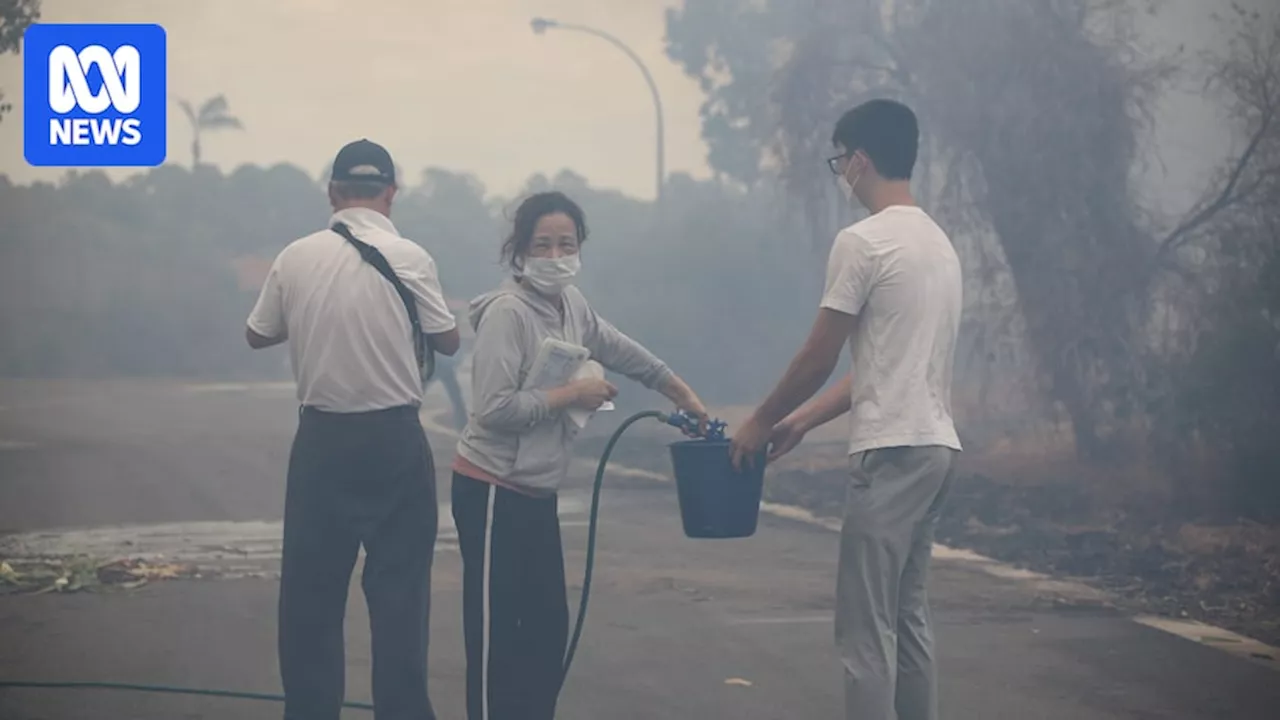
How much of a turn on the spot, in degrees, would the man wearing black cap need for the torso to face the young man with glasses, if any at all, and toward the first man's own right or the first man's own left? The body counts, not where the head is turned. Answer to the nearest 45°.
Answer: approximately 135° to the first man's own right

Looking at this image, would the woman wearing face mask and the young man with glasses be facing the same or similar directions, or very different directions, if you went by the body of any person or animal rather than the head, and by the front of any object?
very different directions

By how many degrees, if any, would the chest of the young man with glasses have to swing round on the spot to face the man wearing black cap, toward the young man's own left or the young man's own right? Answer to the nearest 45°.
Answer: approximately 45° to the young man's own left

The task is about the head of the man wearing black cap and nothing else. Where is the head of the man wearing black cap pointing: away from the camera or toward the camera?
away from the camera

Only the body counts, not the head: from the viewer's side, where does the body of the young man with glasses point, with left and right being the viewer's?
facing away from the viewer and to the left of the viewer

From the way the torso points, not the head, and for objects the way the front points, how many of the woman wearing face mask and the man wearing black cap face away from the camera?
1

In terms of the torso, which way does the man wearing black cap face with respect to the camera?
away from the camera

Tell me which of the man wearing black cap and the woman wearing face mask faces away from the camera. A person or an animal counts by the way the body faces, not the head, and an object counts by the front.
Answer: the man wearing black cap

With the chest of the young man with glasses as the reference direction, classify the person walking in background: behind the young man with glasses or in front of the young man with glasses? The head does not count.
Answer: in front

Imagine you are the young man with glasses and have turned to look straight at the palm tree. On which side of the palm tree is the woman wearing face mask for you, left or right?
left

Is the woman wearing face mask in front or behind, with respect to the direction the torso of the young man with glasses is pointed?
in front

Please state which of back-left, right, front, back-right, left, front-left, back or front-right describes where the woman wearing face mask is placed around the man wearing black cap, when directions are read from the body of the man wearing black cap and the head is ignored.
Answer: right
